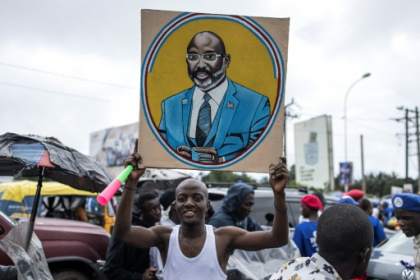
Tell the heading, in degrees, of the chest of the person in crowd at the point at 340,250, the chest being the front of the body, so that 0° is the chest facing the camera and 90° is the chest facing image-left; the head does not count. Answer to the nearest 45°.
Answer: approximately 225°

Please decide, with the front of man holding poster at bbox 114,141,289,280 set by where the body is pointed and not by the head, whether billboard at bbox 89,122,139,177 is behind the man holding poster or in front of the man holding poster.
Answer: behind

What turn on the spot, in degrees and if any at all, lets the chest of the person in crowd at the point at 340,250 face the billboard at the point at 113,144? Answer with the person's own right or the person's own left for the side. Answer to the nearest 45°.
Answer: approximately 90° to the person's own left

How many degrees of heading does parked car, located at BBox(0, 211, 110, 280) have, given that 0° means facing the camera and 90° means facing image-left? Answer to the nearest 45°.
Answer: approximately 270°

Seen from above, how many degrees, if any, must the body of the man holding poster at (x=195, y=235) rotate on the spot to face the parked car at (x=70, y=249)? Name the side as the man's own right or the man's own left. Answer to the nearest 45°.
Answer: approximately 135° to the man's own right
